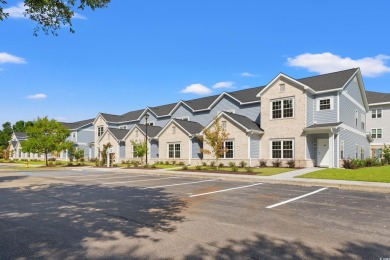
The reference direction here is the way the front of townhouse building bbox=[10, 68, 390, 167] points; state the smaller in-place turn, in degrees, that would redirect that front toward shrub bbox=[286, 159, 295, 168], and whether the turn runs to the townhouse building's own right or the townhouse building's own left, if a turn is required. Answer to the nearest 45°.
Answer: approximately 45° to the townhouse building's own left

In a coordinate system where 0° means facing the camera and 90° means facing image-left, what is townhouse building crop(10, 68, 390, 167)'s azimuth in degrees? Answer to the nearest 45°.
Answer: approximately 45°

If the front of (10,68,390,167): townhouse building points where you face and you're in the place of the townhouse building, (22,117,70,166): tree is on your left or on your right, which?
on your right
